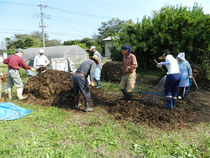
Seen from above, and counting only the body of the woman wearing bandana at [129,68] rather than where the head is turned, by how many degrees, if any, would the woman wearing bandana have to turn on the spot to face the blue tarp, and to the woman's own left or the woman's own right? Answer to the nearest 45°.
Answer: approximately 45° to the woman's own right

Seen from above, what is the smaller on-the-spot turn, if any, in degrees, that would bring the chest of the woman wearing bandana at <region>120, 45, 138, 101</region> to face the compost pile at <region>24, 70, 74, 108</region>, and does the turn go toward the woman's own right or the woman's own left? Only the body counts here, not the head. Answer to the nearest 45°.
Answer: approximately 45° to the woman's own right

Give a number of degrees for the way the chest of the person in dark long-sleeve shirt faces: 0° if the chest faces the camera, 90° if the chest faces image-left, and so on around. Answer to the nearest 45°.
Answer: approximately 270°

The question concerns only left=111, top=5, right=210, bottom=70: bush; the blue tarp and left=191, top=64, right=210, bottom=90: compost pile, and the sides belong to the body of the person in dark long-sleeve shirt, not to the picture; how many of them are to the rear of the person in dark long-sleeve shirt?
1

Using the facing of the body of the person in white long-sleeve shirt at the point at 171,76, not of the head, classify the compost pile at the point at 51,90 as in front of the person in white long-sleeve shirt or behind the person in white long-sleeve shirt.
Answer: in front

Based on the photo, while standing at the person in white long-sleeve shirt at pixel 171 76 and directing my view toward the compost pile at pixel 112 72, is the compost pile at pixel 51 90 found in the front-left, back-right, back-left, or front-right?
front-left

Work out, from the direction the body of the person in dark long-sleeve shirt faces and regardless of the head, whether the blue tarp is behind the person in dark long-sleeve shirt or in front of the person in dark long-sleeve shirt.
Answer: behind

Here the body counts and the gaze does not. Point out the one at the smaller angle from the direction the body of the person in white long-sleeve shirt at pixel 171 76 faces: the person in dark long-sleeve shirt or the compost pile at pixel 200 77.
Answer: the person in dark long-sleeve shirt

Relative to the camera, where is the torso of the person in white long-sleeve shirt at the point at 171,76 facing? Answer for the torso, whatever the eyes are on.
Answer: to the viewer's left

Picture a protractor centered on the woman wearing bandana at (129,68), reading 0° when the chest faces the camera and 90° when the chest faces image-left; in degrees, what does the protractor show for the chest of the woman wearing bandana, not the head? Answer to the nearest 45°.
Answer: approximately 45°

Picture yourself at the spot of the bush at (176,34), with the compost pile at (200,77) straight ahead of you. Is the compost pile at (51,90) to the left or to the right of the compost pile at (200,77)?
right
